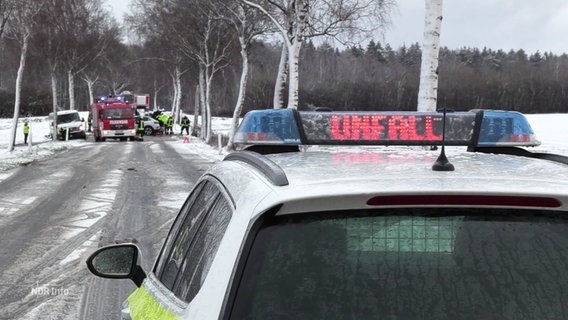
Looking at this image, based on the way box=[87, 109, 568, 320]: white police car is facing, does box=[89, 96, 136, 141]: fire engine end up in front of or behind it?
in front

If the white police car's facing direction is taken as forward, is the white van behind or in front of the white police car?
in front

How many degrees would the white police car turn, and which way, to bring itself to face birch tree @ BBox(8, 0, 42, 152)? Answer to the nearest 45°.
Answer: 0° — it already faces it

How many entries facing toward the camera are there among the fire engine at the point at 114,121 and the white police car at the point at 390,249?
1

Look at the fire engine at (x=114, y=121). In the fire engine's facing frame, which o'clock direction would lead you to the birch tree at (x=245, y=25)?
The birch tree is roughly at 11 o'clock from the fire engine.

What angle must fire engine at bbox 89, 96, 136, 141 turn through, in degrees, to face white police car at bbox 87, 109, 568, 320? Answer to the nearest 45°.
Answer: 0° — it already faces it

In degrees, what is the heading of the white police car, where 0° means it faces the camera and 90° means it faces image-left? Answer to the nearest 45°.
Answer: approximately 135°

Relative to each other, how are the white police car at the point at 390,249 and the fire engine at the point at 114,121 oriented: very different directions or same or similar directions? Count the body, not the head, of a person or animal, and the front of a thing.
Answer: very different directions

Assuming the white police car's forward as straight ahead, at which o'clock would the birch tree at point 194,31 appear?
The birch tree is roughly at 1 o'clock from the white police car.

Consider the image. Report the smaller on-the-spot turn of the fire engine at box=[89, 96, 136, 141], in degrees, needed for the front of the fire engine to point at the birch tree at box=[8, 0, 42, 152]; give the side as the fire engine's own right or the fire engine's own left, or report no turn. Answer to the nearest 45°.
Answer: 0° — it already faces it

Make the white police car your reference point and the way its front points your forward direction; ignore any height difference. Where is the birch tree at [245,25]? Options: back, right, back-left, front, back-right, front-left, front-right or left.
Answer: front-right
